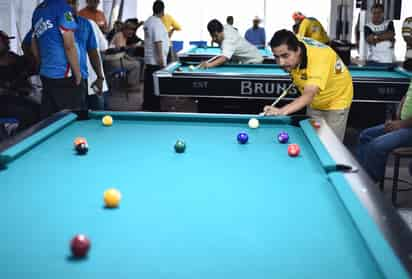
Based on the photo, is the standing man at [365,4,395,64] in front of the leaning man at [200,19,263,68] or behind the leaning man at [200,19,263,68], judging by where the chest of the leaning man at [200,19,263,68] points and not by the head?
behind

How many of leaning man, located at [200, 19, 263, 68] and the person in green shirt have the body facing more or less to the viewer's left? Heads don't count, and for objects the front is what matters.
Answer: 2

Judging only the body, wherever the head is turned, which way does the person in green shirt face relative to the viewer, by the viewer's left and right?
facing to the left of the viewer

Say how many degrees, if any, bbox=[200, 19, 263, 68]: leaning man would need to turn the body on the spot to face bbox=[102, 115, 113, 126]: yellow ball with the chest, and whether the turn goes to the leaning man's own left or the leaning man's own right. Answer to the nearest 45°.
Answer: approximately 90° to the leaning man's own left

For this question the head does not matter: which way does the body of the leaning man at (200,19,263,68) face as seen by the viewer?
to the viewer's left

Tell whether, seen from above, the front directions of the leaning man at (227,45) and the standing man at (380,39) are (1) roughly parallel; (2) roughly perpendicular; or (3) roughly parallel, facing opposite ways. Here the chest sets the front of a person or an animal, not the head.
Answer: roughly perpendicular
